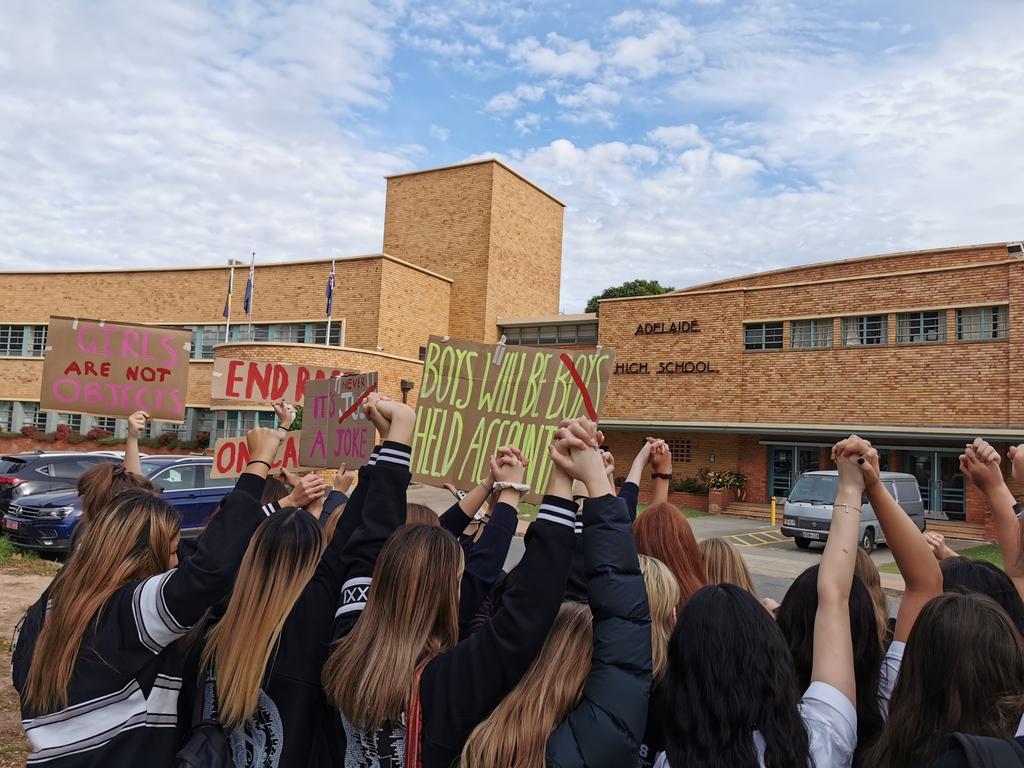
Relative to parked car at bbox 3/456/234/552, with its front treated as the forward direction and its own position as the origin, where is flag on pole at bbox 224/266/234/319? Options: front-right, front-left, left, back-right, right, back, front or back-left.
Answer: back-right

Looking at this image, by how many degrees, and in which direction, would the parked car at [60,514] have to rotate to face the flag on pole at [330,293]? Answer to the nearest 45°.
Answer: approximately 180°

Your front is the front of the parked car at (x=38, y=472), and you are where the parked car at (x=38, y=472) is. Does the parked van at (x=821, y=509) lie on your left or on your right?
on your right

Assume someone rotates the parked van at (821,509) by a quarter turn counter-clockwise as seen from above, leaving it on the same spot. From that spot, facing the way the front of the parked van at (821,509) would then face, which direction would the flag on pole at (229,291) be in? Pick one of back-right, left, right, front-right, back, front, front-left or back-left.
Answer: back-right

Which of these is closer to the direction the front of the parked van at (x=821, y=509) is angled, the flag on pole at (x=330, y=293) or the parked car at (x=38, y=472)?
the parked car

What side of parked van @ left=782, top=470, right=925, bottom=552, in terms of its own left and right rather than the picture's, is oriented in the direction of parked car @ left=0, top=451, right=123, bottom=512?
front

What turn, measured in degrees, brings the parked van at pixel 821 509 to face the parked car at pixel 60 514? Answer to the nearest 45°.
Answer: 0° — it already faces it

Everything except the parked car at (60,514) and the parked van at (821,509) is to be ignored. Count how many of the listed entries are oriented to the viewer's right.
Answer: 0

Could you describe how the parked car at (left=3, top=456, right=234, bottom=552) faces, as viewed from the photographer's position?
facing the viewer and to the left of the viewer
